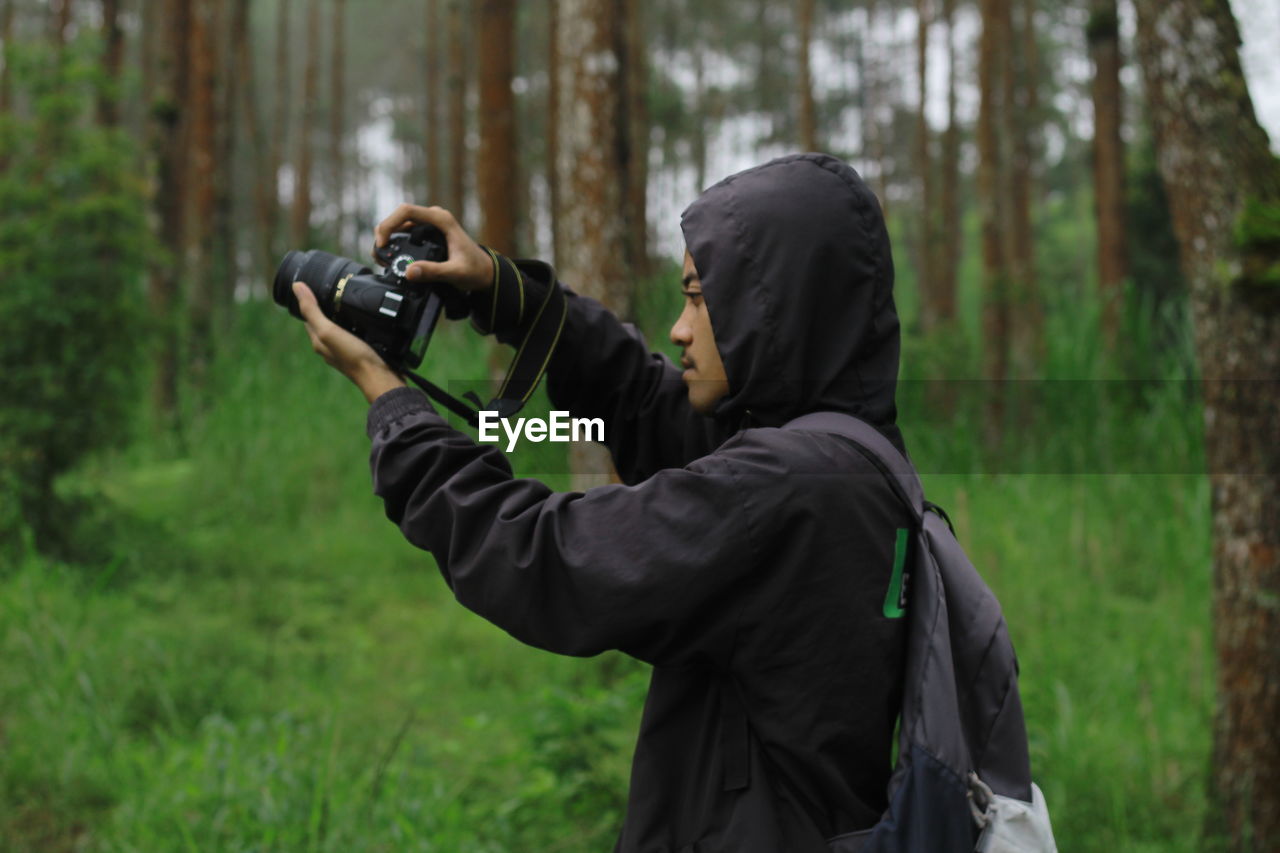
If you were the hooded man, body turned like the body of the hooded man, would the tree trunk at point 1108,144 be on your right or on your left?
on your right

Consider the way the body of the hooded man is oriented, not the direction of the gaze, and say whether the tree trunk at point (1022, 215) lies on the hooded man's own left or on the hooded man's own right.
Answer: on the hooded man's own right

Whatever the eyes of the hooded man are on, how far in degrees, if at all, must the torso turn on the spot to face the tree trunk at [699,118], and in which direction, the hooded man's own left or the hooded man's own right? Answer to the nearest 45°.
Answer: approximately 90° to the hooded man's own right

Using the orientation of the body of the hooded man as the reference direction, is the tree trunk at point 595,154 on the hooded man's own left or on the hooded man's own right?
on the hooded man's own right

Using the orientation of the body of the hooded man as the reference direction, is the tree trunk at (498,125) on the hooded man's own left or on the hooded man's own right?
on the hooded man's own right

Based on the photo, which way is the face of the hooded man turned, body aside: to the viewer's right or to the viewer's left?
to the viewer's left

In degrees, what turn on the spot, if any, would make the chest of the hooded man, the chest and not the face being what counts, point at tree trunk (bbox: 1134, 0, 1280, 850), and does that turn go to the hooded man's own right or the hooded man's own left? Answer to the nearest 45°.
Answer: approximately 135° to the hooded man's own right

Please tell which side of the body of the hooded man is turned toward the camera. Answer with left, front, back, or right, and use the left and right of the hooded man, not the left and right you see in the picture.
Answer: left

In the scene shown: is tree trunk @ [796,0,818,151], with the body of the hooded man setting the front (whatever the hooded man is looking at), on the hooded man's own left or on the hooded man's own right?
on the hooded man's own right

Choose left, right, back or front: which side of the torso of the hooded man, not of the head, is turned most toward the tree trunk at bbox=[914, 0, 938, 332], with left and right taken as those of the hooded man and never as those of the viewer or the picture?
right

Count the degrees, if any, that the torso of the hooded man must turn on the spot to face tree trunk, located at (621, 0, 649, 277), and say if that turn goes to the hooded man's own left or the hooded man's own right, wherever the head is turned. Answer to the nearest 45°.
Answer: approximately 90° to the hooded man's own right
